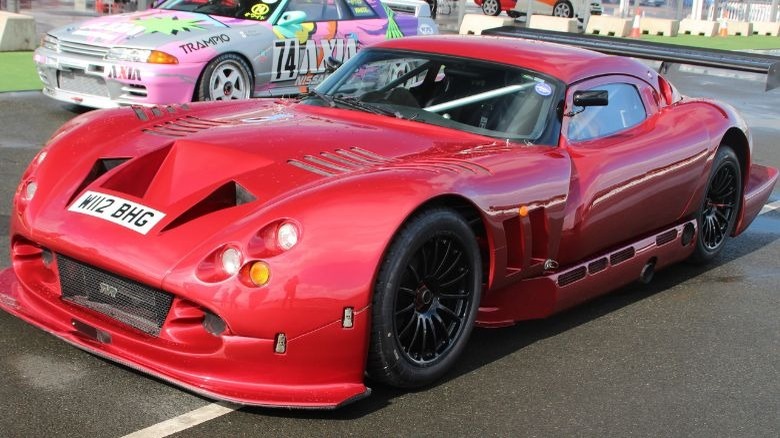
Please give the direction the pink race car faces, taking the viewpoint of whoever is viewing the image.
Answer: facing the viewer and to the left of the viewer

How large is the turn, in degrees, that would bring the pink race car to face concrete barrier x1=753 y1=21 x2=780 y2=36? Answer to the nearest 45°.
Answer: approximately 180°

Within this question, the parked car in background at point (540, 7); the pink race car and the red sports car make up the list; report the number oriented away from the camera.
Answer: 0

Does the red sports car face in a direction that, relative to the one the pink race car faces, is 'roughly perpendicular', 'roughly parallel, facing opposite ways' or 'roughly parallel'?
roughly parallel

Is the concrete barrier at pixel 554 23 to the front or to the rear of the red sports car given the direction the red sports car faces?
to the rear

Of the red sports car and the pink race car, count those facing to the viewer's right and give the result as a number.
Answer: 0
